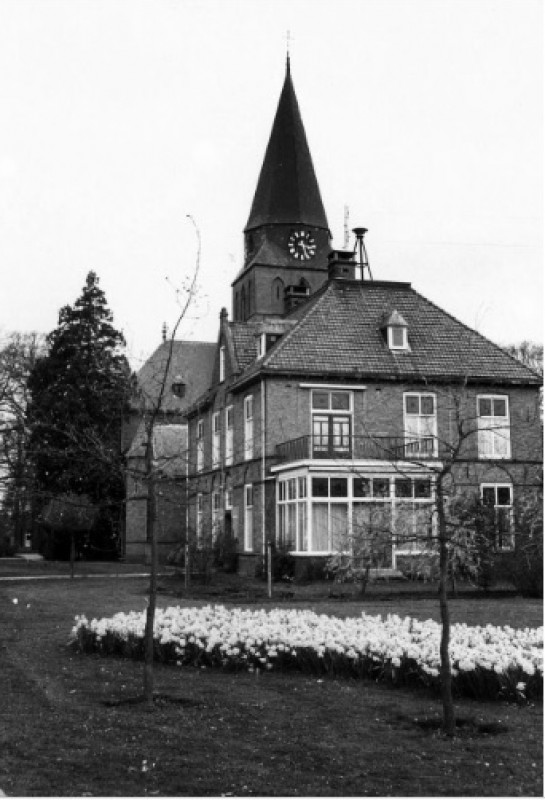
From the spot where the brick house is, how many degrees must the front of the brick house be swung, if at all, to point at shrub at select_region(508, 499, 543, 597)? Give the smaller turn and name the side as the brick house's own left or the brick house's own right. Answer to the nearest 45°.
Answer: approximately 90° to the brick house's own left
